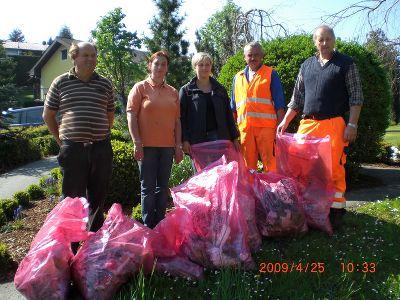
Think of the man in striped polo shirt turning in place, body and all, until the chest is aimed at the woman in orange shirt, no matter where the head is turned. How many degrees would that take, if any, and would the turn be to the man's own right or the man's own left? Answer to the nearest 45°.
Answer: approximately 45° to the man's own left

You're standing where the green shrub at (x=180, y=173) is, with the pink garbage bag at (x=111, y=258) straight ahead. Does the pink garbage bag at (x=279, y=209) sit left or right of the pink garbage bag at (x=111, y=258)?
left

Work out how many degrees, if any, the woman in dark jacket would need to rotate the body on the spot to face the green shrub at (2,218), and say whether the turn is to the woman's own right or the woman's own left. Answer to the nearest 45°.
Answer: approximately 90° to the woman's own right

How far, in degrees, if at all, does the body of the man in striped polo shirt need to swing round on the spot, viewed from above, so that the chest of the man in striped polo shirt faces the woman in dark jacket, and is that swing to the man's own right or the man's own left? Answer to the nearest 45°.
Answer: approximately 45° to the man's own left

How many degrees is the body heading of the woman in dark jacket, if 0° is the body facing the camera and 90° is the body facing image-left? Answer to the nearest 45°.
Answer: approximately 0°

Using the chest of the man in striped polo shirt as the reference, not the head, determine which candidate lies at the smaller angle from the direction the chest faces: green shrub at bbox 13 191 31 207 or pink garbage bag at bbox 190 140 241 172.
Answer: the pink garbage bag

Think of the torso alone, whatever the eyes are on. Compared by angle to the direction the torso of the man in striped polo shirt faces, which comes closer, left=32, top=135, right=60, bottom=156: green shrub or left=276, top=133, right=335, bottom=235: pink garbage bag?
the pink garbage bag

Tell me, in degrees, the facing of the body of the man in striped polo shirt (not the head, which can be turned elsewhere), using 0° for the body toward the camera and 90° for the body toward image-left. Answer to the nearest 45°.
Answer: approximately 315°
